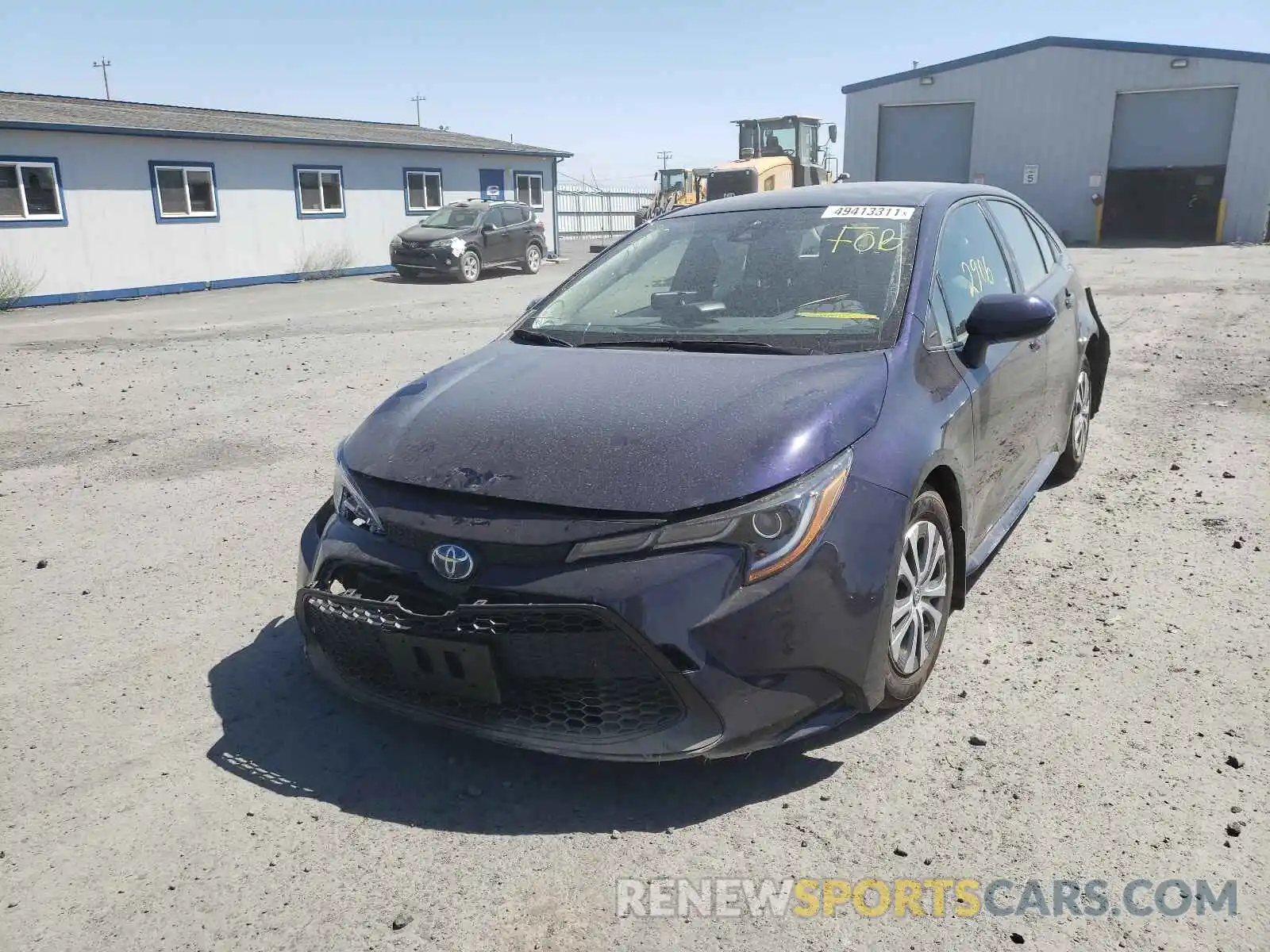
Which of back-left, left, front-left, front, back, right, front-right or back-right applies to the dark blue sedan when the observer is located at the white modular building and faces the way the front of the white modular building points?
front-right

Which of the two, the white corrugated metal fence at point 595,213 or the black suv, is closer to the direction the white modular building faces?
the black suv

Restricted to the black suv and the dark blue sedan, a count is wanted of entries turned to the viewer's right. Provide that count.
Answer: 0

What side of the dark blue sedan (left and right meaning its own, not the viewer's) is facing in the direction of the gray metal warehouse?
back

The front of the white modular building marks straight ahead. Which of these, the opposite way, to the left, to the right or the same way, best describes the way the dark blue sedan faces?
to the right

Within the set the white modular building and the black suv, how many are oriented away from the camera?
0

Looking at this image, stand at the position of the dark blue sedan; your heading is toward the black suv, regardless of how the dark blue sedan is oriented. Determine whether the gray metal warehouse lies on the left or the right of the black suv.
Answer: right

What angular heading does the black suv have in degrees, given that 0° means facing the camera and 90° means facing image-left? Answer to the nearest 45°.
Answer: approximately 45°

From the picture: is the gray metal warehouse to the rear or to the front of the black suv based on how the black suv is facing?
to the rear

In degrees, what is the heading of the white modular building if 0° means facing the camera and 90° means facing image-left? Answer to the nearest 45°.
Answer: approximately 315°

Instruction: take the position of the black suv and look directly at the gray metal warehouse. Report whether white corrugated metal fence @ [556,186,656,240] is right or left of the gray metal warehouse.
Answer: left

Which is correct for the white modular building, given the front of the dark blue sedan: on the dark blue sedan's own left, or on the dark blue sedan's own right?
on the dark blue sedan's own right

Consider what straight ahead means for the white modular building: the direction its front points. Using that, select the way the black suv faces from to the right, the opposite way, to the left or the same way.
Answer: to the right

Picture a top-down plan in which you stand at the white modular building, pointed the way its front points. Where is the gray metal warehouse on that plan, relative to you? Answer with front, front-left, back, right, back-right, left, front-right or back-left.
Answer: front-left
